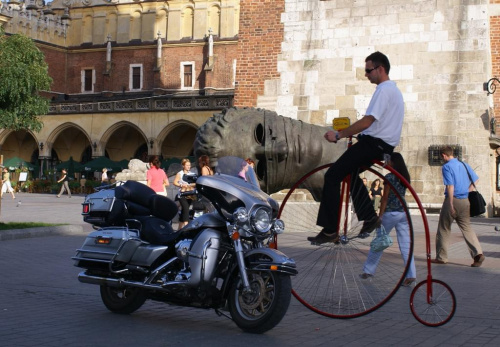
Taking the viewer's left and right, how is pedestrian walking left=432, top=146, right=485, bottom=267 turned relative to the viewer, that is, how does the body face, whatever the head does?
facing away from the viewer and to the left of the viewer

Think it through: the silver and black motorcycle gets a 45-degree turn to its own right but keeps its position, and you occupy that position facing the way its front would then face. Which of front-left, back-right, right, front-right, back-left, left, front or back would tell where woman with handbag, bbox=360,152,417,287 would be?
left

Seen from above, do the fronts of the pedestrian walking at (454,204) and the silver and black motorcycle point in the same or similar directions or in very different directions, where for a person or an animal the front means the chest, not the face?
very different directions

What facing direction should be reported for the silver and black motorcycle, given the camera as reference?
facing the viewer and to the right of the viewer

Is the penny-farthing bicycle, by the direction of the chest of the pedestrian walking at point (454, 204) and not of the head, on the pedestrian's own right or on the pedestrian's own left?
on the pedestrian's own left

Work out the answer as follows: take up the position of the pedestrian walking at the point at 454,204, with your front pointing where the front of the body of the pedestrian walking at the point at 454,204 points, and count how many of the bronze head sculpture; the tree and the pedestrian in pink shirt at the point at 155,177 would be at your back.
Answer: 0

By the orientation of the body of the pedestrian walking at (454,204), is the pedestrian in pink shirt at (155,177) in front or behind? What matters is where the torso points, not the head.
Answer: in front

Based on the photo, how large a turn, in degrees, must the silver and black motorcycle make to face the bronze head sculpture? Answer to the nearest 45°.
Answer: approximately 135° to its left

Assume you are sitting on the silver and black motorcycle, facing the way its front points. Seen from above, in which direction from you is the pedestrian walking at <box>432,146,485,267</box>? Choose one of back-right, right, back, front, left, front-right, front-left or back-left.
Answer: left

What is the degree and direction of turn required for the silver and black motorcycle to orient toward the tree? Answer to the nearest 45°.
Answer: approximately 135° to its left

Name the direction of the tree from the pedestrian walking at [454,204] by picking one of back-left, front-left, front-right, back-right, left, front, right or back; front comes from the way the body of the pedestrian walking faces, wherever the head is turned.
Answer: front
